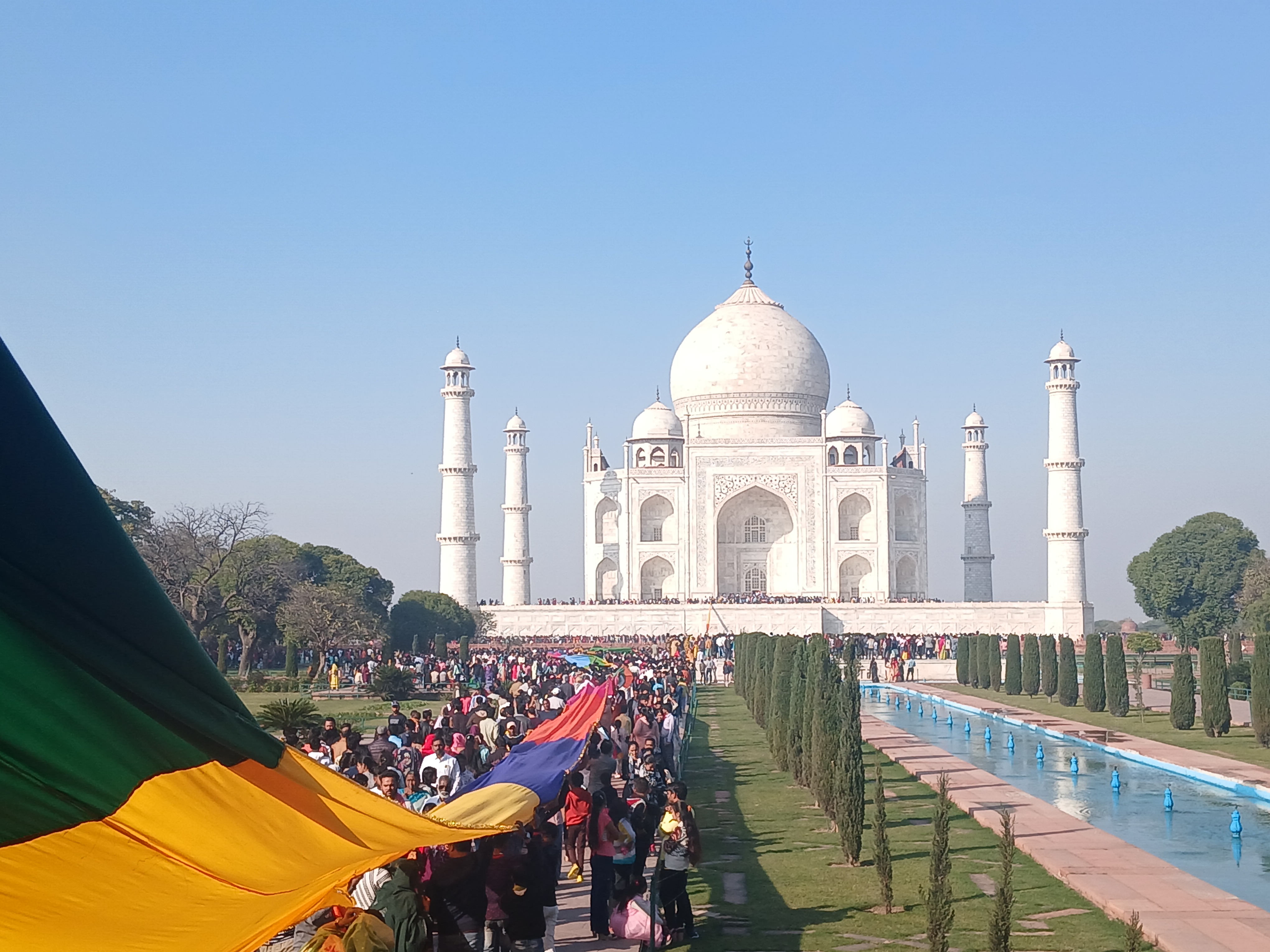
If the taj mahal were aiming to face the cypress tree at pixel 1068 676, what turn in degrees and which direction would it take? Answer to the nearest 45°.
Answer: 0° — it already faces it

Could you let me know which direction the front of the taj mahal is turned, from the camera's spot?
facing the viewer

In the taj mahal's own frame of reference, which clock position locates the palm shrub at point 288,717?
The palm shrub is roughly at 12 o'clock from the taj mahal.

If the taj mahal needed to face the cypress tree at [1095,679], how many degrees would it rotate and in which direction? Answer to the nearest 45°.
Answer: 0° — it already faces it

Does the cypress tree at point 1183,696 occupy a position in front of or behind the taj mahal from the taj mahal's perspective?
in front

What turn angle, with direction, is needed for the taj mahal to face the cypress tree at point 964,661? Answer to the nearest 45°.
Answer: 0° — it already faces it

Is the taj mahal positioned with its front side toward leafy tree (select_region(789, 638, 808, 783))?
yes

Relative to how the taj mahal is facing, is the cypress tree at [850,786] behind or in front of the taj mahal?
in front

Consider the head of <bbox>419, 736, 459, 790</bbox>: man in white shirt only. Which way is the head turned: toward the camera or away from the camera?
toward the camera

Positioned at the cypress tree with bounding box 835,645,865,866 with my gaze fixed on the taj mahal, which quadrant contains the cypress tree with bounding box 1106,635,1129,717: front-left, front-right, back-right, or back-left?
front-right

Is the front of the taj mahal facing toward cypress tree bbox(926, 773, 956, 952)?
yes

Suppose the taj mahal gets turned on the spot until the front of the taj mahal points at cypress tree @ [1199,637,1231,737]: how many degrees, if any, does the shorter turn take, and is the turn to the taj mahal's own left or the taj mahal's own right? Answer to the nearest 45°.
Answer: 0° — it already faces it

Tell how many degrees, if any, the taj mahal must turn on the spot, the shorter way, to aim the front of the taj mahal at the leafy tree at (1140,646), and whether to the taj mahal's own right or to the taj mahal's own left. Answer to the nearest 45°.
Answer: approximately 45° to the taj mahal's own left

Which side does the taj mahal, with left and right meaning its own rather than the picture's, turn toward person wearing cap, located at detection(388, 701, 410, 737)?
front

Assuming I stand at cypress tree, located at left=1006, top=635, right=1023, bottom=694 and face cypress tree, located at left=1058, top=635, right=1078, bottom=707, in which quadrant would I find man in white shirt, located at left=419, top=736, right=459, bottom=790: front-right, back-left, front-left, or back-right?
front-right

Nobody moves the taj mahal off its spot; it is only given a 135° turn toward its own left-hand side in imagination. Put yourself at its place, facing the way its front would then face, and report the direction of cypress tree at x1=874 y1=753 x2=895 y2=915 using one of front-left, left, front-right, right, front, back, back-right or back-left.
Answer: back-right

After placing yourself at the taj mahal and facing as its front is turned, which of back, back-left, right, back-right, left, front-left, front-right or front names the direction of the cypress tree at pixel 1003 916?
front

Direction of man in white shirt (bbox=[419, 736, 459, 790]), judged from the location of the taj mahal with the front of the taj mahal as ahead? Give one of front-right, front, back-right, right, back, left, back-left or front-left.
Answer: front

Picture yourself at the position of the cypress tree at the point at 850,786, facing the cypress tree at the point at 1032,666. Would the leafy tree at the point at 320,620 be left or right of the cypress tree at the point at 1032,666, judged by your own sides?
left

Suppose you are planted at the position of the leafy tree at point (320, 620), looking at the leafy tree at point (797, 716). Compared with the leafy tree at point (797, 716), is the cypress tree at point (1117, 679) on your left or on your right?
left
